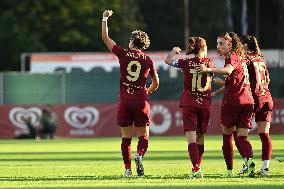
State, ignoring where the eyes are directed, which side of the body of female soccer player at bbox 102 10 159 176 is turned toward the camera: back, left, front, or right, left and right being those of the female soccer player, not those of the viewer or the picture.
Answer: back

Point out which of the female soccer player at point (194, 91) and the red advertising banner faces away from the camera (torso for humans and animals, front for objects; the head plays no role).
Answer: the female soccer player

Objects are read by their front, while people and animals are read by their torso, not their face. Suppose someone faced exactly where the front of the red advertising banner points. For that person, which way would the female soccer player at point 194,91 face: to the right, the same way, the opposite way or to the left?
the opposite way

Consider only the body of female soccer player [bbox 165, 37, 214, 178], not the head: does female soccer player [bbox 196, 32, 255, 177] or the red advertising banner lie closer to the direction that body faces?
the red advertising banner

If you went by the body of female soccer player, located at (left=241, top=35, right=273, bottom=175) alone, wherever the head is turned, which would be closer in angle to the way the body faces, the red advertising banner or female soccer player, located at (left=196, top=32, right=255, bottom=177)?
the red advertising banner

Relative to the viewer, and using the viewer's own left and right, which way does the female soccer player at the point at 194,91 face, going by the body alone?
facing away from the viewer

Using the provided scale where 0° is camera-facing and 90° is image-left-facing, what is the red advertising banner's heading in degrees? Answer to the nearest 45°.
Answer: approximately 0°

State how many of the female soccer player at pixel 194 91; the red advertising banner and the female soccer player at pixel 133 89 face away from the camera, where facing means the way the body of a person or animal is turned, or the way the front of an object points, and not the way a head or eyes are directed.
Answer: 2
